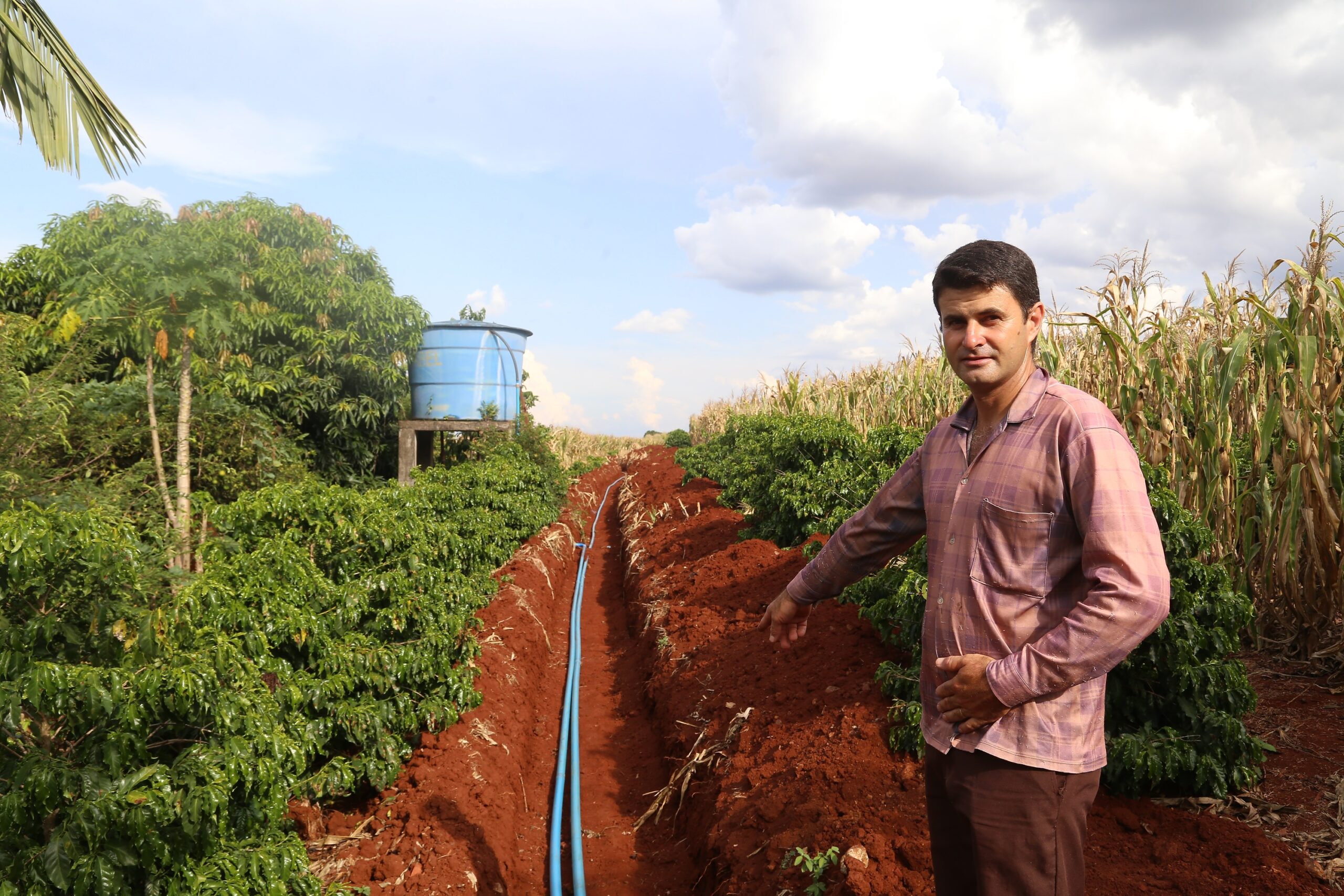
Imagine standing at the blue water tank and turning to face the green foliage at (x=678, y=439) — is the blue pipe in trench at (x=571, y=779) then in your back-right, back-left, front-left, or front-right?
back-right

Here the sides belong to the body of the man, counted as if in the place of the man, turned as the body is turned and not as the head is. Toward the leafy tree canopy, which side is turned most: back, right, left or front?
right

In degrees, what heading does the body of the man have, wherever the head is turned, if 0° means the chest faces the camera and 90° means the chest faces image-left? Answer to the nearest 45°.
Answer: approximately 45°

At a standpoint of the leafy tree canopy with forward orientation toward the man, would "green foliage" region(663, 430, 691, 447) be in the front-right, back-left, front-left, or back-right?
back-left

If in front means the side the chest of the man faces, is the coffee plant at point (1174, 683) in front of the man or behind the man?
behind

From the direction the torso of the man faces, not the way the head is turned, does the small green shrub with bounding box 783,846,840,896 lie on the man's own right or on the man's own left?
on the man's own right
